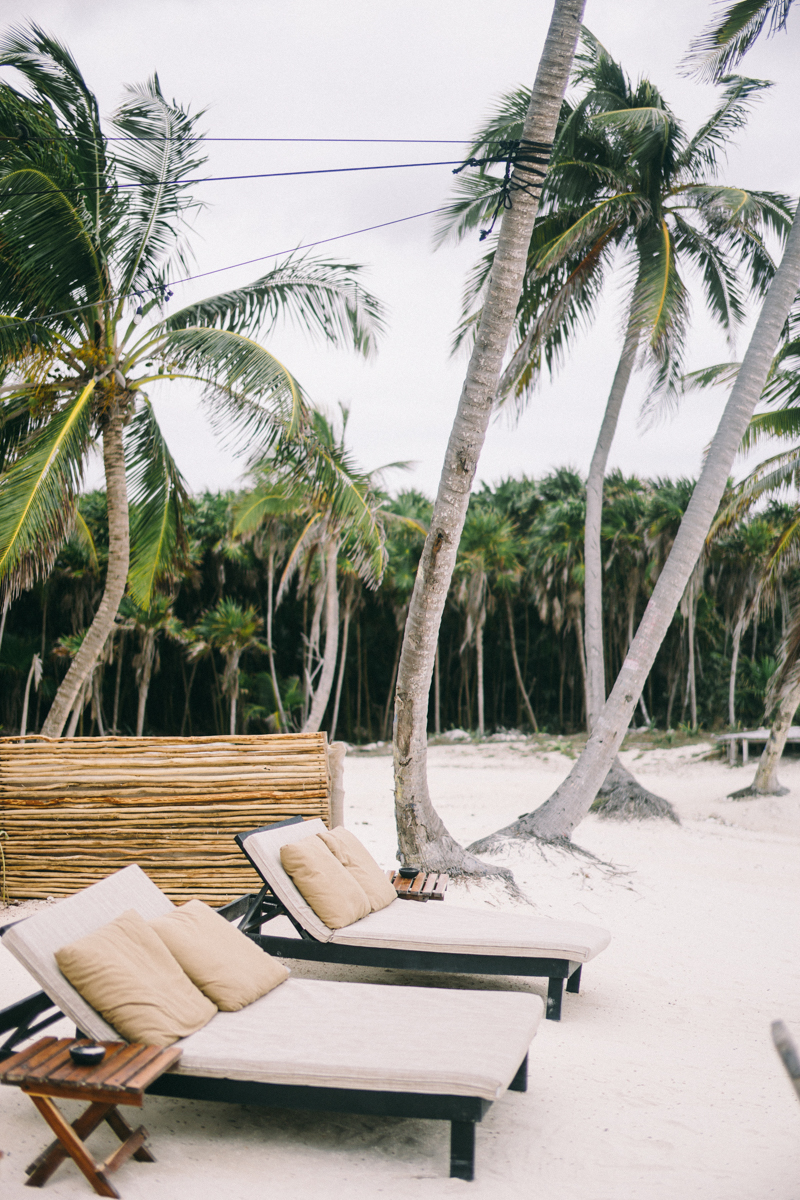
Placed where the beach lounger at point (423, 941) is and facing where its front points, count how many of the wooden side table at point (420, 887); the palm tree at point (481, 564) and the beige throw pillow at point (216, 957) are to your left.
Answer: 2

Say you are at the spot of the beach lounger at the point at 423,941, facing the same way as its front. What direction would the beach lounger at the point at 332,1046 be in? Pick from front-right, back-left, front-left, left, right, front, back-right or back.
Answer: right

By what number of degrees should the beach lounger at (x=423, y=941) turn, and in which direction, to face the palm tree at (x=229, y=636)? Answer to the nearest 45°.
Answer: approximately 90° to its left

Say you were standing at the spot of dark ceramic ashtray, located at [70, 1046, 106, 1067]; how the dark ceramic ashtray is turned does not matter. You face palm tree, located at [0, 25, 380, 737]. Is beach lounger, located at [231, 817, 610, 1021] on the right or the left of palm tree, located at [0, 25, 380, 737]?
right

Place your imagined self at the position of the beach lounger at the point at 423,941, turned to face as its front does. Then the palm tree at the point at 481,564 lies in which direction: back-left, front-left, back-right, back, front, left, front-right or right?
left

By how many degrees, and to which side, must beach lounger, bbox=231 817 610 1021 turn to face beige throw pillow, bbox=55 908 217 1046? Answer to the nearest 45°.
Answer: approximately 135° to its right

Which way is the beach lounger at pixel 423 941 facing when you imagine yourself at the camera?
facing to the right of the viewer

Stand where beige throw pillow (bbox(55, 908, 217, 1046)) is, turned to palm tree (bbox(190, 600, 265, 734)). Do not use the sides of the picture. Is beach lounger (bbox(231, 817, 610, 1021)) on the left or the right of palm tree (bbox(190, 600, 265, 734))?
right

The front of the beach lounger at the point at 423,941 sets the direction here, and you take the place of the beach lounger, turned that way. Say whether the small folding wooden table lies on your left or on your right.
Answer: on your right

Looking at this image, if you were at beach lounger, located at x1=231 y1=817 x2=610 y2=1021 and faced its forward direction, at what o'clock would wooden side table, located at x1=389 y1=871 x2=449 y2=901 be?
The wooden side table is roughly at 9 o'clock from the beach lounger.
